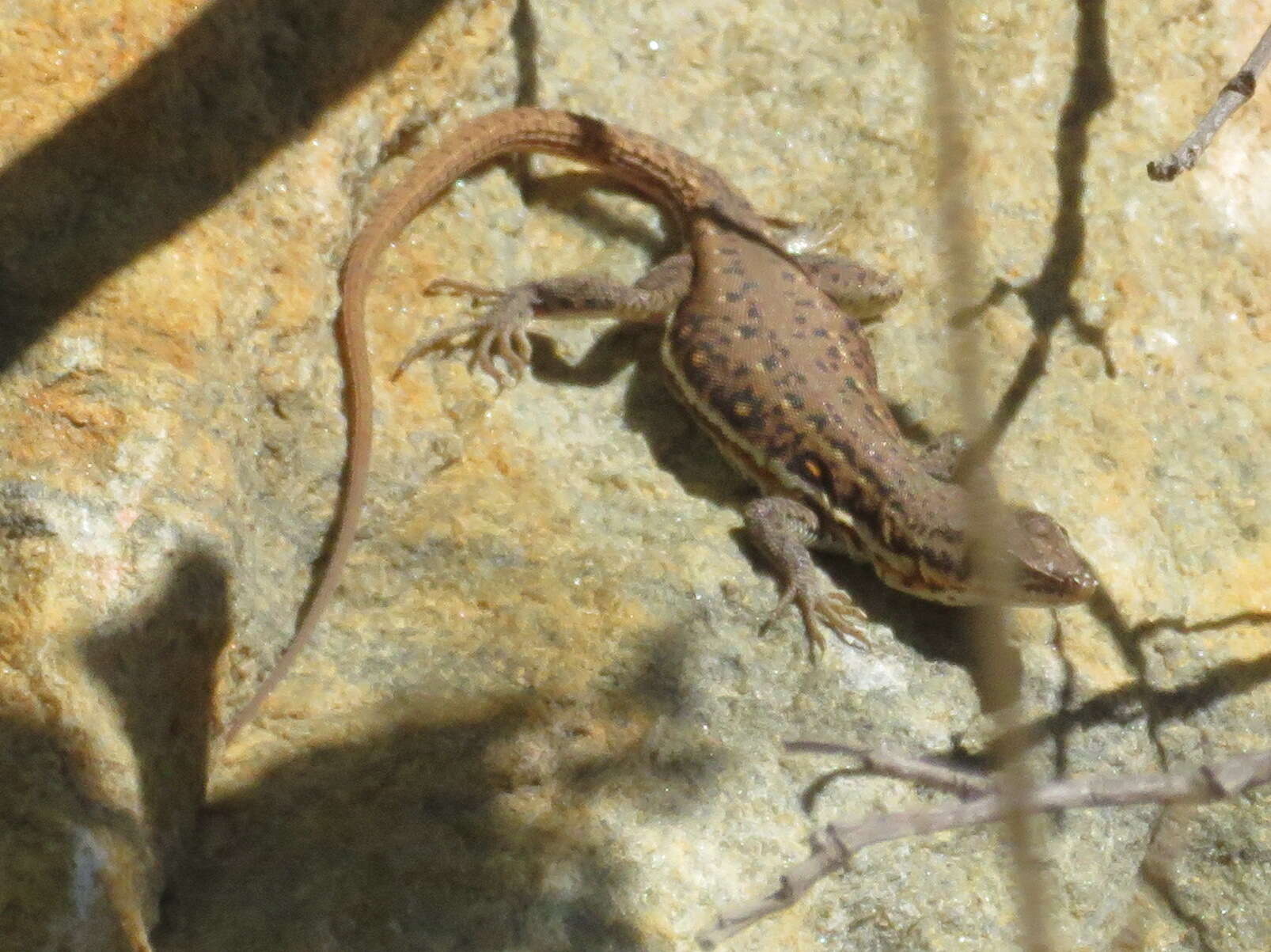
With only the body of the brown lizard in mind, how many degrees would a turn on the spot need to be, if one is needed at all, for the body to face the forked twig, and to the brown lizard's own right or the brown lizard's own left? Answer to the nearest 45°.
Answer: approximately 45° to the brown lizard's own right

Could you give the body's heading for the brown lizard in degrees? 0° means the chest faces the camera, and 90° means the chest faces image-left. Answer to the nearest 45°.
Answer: approximately 315°

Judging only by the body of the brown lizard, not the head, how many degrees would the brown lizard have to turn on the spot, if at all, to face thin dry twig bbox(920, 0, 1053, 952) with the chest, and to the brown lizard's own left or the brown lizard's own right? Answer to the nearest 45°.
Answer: approximately 45° to the brown lizard's own right
